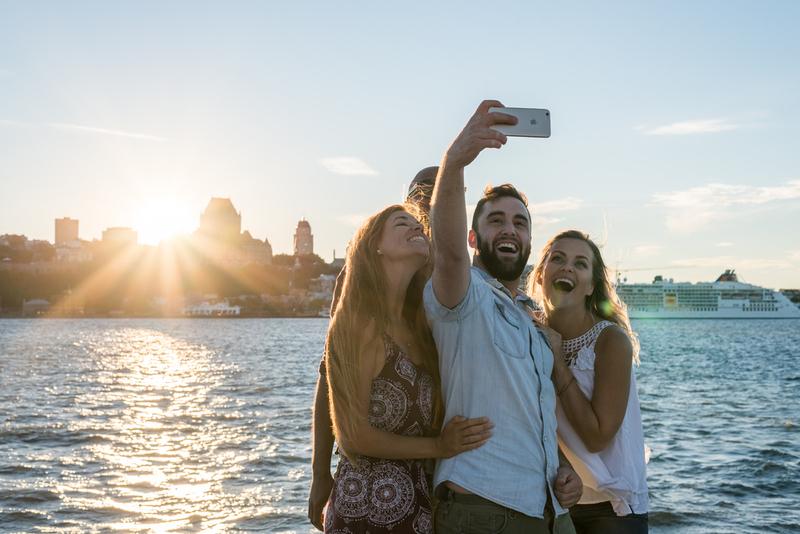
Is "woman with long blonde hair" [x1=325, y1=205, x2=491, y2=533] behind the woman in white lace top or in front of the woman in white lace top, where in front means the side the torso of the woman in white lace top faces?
in front

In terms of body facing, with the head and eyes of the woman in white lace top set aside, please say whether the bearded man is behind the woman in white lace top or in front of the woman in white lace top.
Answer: in front

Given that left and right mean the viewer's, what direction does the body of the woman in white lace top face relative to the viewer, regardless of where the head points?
facing the viewer and to the left of the viewer

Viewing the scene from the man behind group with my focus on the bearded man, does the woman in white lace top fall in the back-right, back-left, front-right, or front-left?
front-left
